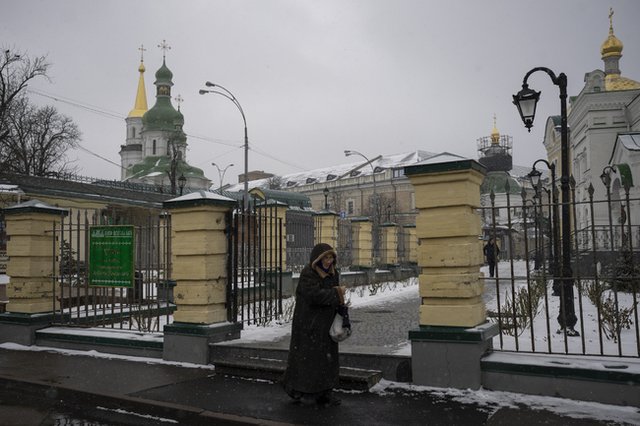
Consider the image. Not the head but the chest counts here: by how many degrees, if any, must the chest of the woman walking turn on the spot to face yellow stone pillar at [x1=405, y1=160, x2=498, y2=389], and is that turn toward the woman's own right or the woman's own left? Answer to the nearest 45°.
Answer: approximately 45° to the woman's own left

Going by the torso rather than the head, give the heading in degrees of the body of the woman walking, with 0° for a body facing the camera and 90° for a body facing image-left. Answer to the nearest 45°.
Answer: approximately 315°

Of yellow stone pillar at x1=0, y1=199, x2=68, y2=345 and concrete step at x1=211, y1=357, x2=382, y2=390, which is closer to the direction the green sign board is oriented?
the concrete step

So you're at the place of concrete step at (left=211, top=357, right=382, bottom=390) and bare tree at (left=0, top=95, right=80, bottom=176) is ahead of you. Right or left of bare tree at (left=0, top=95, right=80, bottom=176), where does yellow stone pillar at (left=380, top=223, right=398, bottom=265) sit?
right

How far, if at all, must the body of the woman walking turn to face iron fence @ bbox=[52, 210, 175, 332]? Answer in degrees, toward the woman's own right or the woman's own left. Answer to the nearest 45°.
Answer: approximately 180°

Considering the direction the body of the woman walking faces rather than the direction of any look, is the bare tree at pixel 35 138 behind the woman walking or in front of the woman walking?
behind

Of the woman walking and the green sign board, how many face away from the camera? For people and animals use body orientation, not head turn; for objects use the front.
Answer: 0

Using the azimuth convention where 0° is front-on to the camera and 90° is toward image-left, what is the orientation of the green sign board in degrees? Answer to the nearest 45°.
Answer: approximately 0°

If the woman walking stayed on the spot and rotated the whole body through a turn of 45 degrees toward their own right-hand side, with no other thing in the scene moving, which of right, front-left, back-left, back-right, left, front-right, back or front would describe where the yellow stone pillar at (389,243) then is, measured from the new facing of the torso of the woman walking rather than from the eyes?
back

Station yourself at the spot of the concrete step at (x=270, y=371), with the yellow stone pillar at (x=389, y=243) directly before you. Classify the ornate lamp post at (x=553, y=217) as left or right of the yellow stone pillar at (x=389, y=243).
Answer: right

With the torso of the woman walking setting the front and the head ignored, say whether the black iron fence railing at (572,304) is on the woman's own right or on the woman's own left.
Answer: on the woman's own left

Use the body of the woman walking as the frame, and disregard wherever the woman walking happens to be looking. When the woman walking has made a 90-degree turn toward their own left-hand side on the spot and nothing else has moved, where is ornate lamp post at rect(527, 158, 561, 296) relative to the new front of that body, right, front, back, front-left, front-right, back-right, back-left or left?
front

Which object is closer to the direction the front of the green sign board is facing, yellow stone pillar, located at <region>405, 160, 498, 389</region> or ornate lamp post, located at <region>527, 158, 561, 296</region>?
the yellow stone pillar
